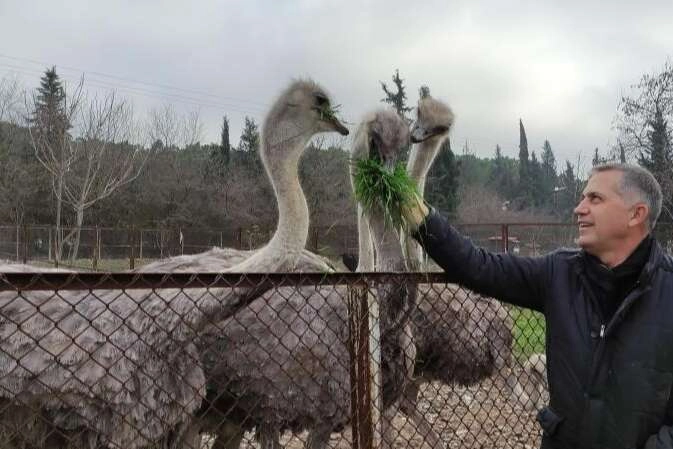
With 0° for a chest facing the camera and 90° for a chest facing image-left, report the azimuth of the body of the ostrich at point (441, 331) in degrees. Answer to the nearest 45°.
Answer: approximately 45°

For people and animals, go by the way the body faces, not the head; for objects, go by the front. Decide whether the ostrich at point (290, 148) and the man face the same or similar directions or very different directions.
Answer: very different directions

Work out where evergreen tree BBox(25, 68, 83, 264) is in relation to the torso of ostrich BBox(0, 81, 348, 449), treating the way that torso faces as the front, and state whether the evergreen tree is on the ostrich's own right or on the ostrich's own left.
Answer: on the ostrich's own left

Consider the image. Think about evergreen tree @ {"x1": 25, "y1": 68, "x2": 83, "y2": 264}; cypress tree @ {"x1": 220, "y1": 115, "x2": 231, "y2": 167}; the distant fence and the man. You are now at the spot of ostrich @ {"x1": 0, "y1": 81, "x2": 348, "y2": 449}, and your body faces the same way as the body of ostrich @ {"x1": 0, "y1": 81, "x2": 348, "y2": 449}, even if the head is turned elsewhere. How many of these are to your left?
3

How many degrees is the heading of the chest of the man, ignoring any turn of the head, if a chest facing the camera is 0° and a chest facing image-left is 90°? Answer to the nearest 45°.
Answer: approximately 45°

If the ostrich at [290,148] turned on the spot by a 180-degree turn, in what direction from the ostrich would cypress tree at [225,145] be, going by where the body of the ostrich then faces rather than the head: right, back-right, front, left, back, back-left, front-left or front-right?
right

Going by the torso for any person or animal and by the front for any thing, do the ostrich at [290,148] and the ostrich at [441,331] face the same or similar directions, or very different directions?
very different directions

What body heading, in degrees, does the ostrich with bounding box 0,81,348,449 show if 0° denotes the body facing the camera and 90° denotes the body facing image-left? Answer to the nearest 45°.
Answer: approximately 270°

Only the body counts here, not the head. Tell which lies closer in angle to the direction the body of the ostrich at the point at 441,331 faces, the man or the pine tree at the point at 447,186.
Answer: the man

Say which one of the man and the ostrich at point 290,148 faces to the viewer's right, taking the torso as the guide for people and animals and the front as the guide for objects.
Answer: the ostrich

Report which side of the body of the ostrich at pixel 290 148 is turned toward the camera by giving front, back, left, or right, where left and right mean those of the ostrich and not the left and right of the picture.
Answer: right

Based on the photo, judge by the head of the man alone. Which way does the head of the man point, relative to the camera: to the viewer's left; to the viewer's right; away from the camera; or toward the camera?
to the viewer's left

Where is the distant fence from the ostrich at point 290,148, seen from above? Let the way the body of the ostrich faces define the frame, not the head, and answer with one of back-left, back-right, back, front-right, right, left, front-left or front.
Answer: left
